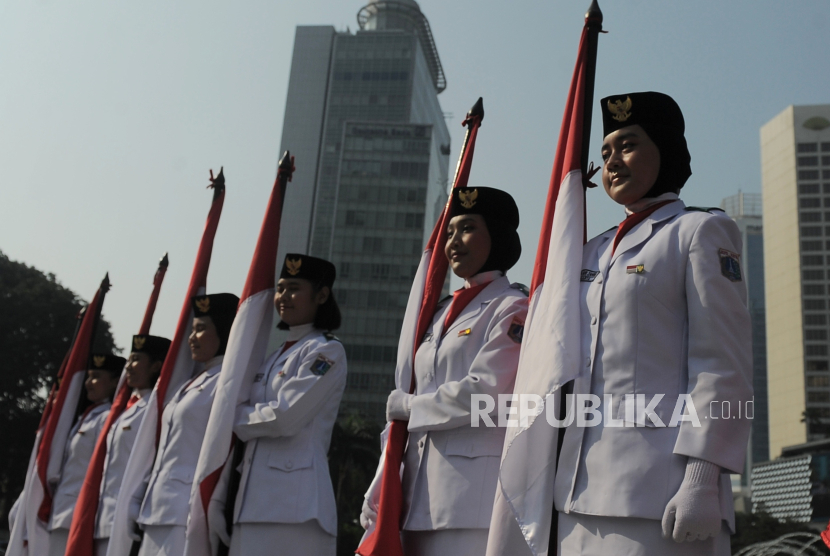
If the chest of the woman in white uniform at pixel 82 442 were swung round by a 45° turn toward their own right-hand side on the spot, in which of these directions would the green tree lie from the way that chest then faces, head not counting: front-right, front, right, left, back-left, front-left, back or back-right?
right

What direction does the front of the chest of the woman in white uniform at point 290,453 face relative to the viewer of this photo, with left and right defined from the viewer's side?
facing the viewer and to the left of the viewer

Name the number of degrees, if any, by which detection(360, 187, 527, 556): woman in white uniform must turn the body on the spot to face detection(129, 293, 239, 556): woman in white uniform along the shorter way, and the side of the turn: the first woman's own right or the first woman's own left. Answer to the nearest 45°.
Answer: approximately 90° to the first woman's own right

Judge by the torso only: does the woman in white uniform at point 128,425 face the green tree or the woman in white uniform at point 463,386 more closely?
the woman in white uniform

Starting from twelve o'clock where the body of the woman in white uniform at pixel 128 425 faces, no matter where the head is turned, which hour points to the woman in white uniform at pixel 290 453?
the woman in white uniform at pixel 290 453 is roughly at 10 o'clock from the woman in white uniform at pixel 128 425.

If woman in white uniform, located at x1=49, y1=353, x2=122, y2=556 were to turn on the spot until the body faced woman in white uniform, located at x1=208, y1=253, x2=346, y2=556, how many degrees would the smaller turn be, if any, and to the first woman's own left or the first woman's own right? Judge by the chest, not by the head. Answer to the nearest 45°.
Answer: approximately 45° to the first woman's own left

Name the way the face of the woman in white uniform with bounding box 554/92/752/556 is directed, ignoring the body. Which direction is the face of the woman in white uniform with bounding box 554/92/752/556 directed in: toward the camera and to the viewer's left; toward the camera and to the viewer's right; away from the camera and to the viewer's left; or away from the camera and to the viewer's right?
toward the camera and to the viewer's left

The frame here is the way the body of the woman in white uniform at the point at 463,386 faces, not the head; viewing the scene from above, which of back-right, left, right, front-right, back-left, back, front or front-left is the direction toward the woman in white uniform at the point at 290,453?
right

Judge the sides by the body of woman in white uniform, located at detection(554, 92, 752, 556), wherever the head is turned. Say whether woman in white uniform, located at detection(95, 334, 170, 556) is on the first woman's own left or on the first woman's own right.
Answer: on the first woman's own right

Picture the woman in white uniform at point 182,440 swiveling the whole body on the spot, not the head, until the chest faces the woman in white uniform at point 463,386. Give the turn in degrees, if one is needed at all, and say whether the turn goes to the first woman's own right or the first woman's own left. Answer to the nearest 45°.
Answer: approximately 90° to the first woman's own left

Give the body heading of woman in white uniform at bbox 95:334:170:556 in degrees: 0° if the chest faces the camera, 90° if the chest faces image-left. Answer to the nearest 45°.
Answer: approximately 45°

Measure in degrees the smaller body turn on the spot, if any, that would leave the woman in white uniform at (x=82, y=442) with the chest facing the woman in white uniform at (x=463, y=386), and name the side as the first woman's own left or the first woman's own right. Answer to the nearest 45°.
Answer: approximately 45° to the first woman's own left
